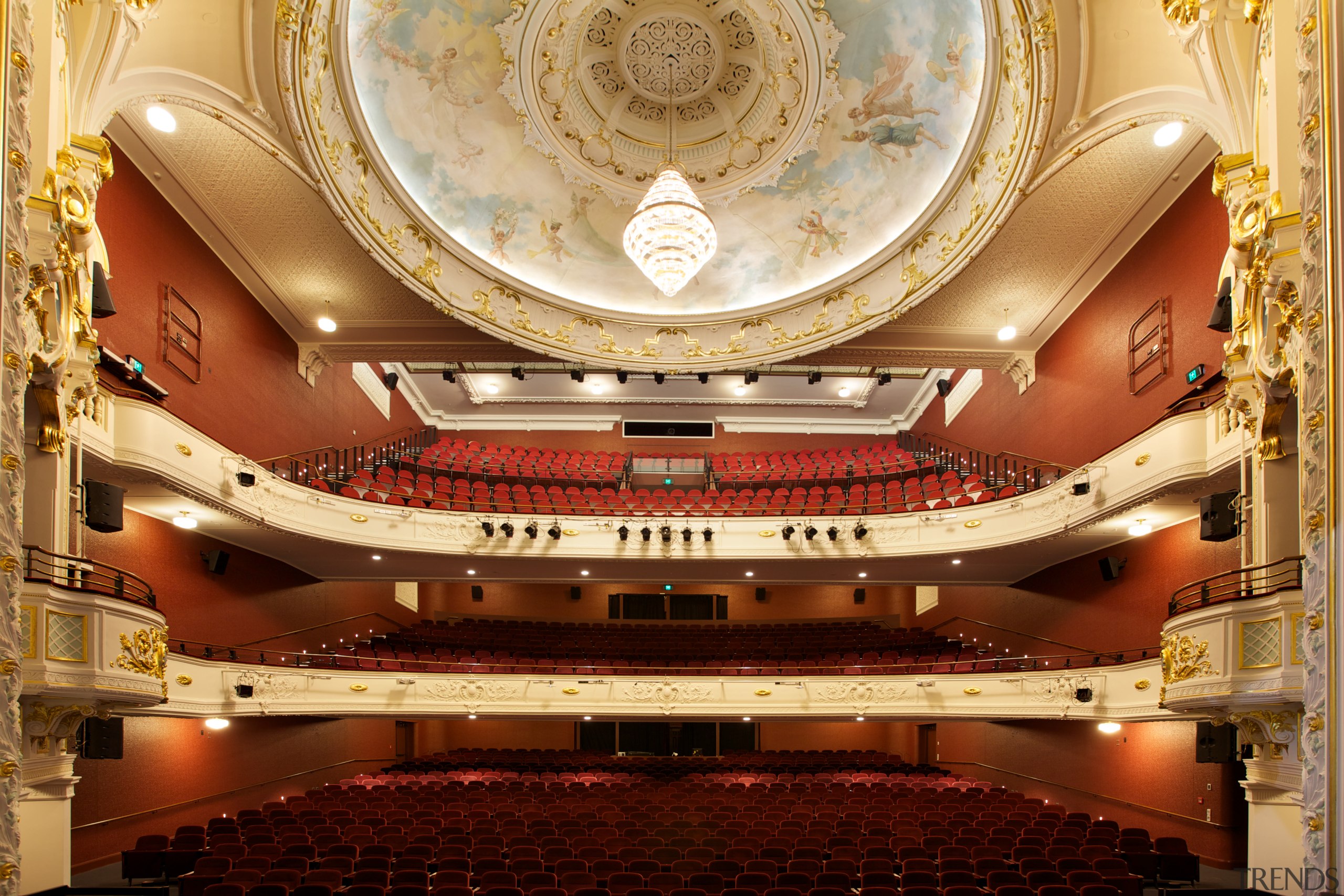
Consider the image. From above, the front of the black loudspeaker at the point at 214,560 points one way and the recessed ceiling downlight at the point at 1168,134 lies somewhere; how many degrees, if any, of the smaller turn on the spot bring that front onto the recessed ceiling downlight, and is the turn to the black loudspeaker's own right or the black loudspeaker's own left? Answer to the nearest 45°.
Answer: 0° — it already faces it

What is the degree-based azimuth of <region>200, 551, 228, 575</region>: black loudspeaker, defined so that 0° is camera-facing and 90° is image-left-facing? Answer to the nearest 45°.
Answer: approximately 315°

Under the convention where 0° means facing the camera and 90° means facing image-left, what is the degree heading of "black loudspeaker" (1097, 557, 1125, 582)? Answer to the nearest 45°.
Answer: approximately 45°

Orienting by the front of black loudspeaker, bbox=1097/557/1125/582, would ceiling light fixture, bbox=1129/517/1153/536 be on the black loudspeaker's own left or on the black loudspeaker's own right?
on the black loudspeaker's own left
